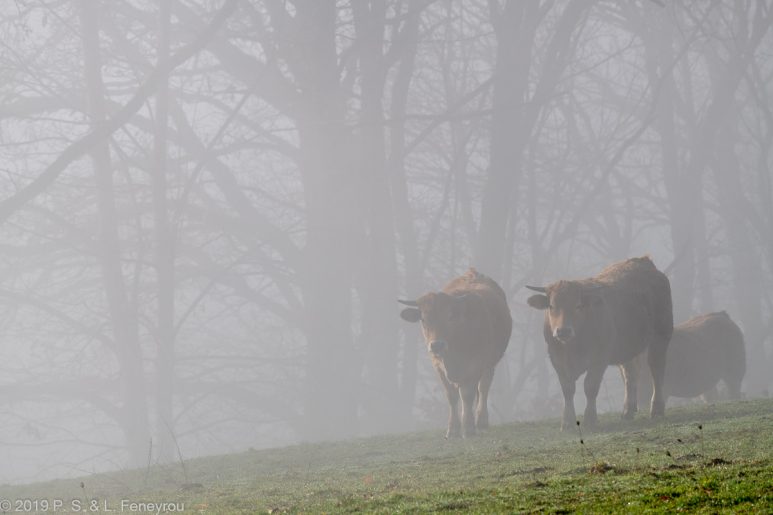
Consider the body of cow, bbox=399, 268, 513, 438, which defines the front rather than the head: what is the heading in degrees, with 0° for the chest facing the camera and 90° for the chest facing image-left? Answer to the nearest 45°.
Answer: approximately 45°

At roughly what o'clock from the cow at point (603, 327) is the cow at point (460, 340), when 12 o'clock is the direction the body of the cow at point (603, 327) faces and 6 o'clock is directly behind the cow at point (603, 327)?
the cow at point (460, 340) is roughly at 2 o'clock from the cow at point (603, 327).

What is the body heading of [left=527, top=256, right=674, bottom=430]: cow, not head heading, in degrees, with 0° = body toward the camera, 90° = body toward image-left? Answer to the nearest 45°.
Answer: approximately 45°
